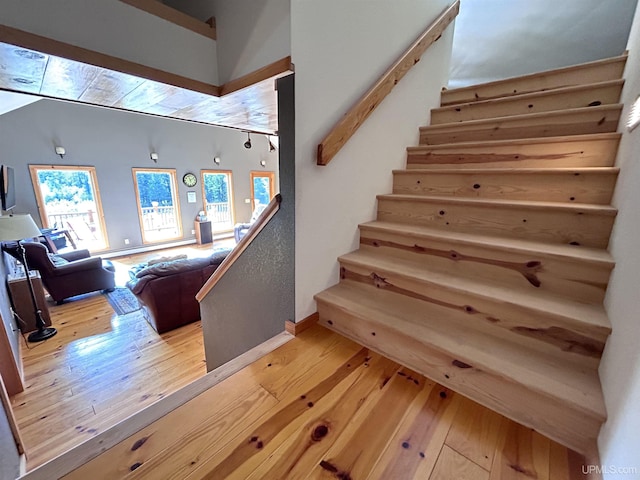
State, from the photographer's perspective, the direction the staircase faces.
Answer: facing the viewer and to the left of the viewer

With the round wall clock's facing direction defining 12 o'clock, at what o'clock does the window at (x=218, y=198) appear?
The window is roughly at 8 o'clock from the round wall clock.

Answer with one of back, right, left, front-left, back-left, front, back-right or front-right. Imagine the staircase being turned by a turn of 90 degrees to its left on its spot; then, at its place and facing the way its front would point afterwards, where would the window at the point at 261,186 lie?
back

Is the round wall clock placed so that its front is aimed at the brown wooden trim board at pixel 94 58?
yes

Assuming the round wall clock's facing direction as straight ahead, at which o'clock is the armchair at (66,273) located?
The armchair is roughly at 1 o'clock from the round wall clock.

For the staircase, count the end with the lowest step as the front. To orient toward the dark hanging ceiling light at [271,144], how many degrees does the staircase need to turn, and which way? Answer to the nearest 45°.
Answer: approximately 90° to its right

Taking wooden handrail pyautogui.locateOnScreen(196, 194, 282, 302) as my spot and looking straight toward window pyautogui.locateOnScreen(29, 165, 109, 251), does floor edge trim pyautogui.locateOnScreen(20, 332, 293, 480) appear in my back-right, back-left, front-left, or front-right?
back-left

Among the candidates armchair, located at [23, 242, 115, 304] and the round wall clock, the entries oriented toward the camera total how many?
1

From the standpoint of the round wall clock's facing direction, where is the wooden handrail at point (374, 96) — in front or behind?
in front

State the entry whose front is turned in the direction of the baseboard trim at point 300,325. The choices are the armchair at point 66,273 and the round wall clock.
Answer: the round wall clock

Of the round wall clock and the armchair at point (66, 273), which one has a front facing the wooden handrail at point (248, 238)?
the round wall clock

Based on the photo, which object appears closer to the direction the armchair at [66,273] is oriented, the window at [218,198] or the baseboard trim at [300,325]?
the window

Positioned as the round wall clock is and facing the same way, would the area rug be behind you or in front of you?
in front

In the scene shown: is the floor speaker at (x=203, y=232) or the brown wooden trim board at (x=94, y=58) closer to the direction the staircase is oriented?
the brown wooden trim board

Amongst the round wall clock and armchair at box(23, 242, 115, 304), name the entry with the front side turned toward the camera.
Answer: the round wall clock

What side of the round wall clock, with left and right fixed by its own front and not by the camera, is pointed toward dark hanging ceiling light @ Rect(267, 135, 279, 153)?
front

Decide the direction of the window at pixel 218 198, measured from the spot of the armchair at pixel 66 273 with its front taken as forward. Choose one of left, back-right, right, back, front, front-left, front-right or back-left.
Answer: front

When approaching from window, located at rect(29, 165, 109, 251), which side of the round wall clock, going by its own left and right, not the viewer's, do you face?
right

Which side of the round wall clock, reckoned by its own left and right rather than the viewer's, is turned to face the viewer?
front

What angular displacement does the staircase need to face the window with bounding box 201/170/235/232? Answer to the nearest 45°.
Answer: approximately 90° to its right

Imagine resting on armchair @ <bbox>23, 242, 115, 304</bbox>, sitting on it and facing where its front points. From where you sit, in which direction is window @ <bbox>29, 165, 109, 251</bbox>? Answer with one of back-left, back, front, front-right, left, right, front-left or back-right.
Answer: front-left
